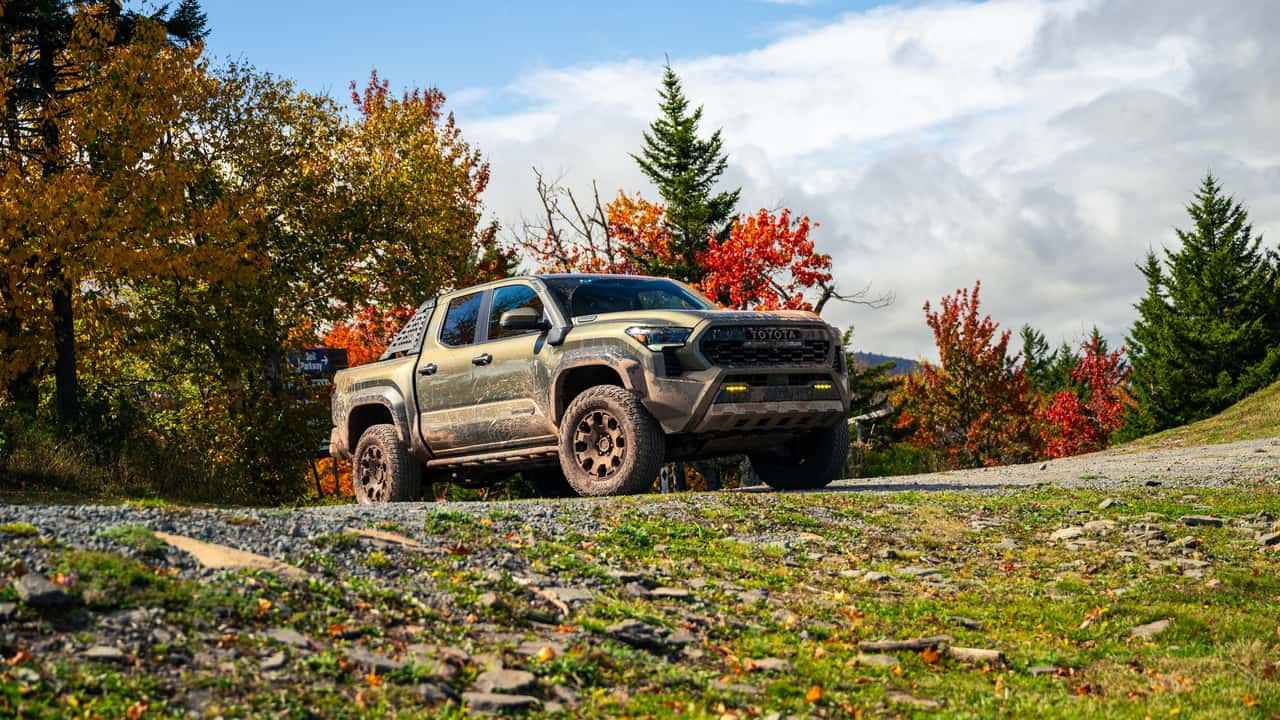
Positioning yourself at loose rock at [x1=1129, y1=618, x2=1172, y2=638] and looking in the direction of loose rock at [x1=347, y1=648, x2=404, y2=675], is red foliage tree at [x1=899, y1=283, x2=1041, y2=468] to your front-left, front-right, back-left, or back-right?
back-right

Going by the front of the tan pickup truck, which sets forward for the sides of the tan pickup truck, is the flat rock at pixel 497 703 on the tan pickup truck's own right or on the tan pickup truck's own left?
on the tan pickup truck's own right

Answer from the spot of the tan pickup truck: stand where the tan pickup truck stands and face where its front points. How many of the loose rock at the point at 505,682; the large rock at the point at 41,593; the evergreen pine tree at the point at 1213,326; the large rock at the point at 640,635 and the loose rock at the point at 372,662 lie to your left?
1

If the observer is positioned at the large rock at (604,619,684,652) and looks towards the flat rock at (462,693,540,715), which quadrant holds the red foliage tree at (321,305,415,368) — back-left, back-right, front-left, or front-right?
back-right

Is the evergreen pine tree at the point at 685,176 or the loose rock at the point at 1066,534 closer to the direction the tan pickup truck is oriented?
the loose rock

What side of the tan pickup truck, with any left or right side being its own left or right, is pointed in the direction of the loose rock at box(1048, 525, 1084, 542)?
front

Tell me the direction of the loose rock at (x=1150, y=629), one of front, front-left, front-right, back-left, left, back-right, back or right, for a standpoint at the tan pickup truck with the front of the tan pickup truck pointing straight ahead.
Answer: front

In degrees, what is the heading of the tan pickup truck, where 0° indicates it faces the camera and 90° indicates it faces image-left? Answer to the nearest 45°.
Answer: approximately 315°

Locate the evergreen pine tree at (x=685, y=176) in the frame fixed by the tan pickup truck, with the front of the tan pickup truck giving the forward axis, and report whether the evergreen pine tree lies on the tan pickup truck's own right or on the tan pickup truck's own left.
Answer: on the tan pickup truck's own left

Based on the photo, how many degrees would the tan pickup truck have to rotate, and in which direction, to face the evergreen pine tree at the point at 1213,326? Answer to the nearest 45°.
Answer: approximately 90° to its left

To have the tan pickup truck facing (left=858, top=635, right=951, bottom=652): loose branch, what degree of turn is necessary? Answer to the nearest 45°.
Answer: approximately 45° to its right

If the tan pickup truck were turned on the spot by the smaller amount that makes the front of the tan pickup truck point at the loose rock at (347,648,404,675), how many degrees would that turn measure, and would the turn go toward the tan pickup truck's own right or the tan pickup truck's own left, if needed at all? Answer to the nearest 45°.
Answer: approximately 45° to the tan pickup truck's own right

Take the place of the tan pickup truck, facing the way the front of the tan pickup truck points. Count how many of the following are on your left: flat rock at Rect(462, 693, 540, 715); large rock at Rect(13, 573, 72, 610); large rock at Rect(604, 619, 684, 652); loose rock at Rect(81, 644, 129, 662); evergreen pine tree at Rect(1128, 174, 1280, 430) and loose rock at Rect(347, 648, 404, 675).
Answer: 1

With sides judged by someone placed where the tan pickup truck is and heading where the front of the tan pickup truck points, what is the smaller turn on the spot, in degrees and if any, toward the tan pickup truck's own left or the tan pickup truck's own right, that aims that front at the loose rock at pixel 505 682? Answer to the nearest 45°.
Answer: approximately 45° to the tan pickup truck's own right

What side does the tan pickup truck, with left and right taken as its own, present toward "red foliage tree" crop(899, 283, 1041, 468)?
left

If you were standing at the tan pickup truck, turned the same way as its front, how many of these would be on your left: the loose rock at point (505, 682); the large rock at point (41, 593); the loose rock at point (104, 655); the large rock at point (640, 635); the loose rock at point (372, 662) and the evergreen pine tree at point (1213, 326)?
1

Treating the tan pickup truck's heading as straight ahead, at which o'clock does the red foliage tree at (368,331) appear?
The red foliage tree is roughly at 7 o'clock from the tan pickup truck.

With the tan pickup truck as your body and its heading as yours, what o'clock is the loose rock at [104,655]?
The loose rock is roughly at 2 o'clock from the tan pickup truck.
